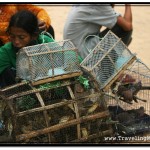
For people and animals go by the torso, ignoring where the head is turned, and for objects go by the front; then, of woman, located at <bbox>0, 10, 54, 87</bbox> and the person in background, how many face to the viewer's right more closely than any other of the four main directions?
1
